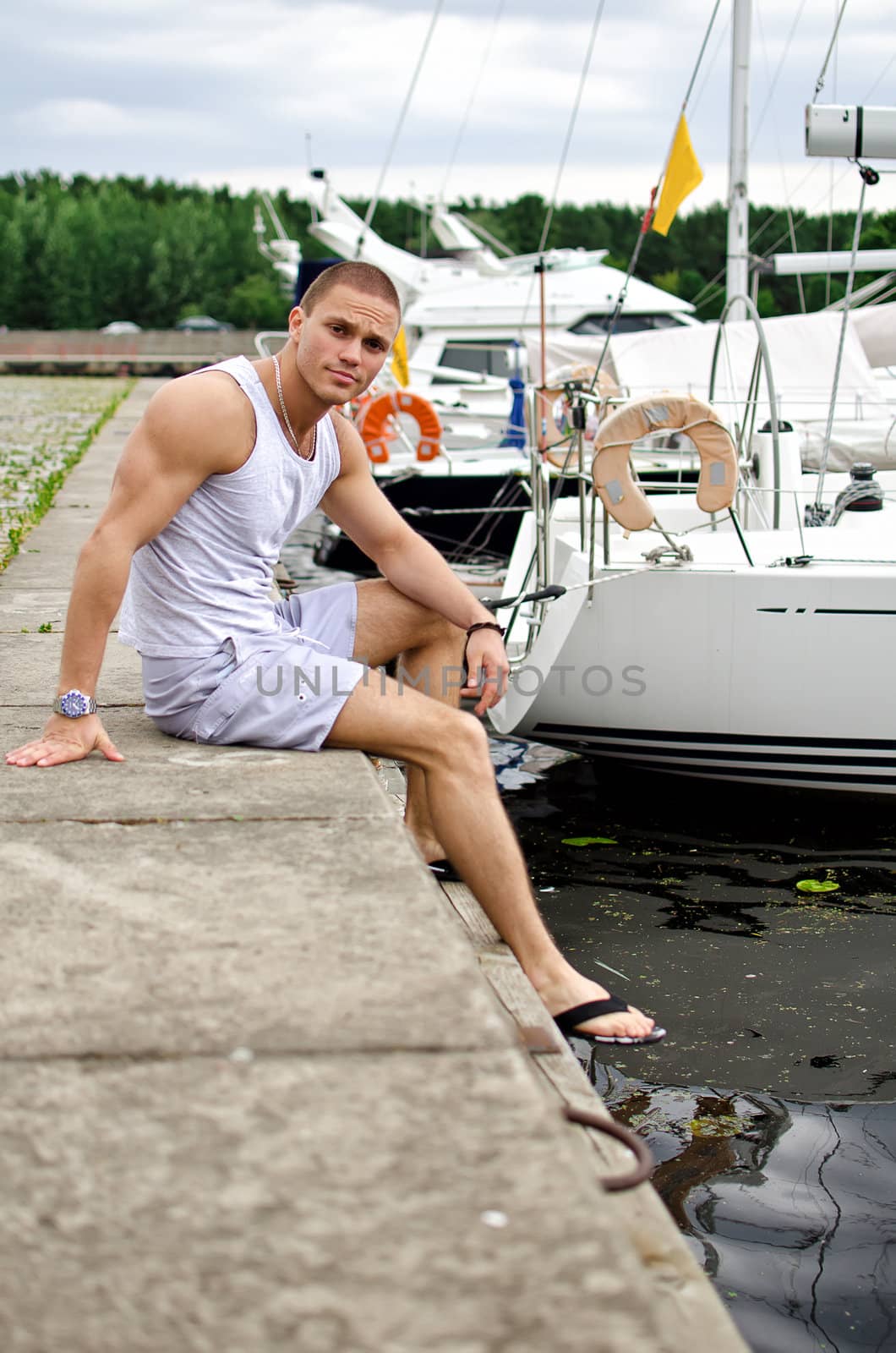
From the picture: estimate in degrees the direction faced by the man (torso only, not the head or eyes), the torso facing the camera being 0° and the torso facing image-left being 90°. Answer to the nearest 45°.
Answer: approximately 315°

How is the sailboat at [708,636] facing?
to the viewer's right

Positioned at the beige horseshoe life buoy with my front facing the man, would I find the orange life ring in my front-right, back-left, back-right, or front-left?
back-right

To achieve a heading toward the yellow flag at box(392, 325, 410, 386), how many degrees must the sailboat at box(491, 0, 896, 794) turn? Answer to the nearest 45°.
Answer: approximately 90° to its left

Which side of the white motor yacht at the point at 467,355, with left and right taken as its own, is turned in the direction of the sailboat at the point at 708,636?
right

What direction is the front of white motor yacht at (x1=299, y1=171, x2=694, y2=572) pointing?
to the viewer's right

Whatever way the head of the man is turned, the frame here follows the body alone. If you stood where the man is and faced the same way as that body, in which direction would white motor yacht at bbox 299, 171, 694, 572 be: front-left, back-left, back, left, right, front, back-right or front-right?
back-left

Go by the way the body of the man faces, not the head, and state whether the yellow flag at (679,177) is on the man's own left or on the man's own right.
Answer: on the man's own left

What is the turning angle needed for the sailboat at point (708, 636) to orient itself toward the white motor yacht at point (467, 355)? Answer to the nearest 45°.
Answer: approximately 90° to its left

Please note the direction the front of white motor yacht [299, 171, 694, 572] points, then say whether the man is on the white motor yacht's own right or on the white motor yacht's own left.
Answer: on the white motor yacht's own right

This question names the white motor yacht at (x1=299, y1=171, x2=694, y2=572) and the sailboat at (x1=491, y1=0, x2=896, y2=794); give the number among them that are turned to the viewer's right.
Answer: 2
